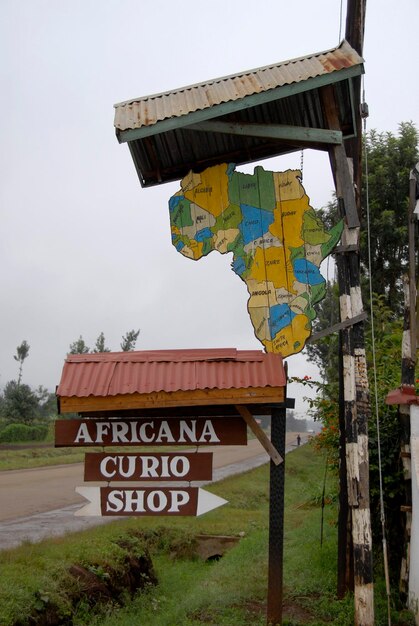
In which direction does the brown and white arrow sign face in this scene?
toward the camera

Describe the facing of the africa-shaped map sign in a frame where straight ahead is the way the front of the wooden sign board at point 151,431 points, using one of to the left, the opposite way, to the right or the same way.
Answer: the same way

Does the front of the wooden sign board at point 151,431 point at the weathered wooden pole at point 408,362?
no

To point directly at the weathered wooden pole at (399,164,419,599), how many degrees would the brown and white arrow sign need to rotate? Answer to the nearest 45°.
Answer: approximately 90° to its left

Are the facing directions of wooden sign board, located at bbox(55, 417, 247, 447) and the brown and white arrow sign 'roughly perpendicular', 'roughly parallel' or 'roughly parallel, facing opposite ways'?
roughly parallel

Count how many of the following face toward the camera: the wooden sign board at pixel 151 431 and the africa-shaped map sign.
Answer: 2

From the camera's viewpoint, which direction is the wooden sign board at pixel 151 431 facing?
toward the camera

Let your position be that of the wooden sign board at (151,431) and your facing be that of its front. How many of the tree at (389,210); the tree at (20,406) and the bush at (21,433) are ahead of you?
0

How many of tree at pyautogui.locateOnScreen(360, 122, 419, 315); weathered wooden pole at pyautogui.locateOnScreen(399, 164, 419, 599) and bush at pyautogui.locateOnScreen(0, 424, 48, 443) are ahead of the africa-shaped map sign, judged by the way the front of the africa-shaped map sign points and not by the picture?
0

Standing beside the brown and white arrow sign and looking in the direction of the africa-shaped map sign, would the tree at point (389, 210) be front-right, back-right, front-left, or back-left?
front-left

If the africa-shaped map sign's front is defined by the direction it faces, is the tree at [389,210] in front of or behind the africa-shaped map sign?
behind

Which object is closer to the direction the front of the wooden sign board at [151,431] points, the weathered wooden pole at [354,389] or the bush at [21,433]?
the weathered wooden pole

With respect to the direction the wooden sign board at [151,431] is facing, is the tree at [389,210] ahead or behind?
behind

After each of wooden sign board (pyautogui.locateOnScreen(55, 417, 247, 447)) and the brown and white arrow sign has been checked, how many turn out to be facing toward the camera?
2

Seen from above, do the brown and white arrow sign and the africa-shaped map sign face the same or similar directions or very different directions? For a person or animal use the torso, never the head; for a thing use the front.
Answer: same or similar directions
